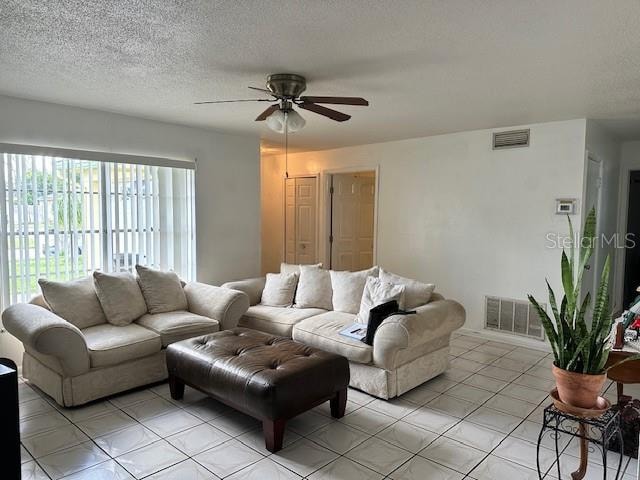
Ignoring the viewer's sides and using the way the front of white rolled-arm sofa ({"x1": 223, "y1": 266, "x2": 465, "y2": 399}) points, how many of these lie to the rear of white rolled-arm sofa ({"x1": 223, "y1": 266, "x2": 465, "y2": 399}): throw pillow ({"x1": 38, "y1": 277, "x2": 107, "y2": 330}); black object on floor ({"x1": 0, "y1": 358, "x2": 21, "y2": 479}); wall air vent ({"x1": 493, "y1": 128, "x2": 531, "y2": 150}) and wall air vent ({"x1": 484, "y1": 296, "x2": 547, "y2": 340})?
2

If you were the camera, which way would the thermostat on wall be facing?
facing the viewer

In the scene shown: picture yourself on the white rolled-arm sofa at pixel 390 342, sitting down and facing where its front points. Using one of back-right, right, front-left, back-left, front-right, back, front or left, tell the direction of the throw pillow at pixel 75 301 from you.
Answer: front-right

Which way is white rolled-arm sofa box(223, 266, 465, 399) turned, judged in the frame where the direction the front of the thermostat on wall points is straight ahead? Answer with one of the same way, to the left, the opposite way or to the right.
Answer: the same way

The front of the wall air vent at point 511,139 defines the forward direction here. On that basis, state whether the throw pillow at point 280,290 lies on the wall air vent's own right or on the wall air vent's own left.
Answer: on the wall air vent's own right

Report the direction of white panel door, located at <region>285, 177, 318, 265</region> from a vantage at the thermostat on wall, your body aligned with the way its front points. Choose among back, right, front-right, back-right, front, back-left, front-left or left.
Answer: right

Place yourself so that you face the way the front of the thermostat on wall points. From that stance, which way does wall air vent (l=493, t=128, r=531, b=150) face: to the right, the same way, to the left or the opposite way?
the same way

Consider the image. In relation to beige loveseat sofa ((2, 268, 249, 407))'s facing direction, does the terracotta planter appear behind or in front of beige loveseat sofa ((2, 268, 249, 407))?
in front

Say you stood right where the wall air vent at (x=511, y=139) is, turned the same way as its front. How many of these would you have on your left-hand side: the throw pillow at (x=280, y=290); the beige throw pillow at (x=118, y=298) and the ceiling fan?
0

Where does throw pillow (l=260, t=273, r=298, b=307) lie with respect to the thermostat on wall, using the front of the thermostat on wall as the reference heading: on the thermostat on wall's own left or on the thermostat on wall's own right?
on the thermostat on wall's own right

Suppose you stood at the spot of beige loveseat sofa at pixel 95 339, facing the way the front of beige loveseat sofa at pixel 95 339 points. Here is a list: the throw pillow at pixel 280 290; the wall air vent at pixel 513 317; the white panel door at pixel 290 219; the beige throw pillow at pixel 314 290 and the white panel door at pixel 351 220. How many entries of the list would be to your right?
0

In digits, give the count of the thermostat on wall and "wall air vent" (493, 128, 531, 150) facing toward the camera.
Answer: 2

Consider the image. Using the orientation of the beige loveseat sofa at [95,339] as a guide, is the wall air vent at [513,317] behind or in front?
in front

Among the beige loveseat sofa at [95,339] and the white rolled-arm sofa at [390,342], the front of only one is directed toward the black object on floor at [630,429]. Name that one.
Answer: the beige loveseat sofa at [95,339]

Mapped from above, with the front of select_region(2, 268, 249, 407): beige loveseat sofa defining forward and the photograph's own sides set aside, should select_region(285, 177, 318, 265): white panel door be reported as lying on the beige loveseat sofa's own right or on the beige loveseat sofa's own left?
on the beige loveseat sofa's own left

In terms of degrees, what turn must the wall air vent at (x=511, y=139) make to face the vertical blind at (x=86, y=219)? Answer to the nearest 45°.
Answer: approximately 45° to its right

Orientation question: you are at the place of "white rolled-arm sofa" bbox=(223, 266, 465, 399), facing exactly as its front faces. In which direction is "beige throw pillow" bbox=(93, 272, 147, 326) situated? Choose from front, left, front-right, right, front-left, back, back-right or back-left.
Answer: front-right

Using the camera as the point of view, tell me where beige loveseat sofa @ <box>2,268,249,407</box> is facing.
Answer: facing the viewer and to the right of the viewer

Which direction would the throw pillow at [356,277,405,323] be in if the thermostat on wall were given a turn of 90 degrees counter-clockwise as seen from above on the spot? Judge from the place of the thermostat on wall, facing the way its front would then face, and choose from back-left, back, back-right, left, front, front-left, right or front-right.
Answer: back-right

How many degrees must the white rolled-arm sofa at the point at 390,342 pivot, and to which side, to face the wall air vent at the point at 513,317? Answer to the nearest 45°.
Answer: approximately 180°

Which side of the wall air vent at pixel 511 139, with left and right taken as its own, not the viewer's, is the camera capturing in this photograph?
front
